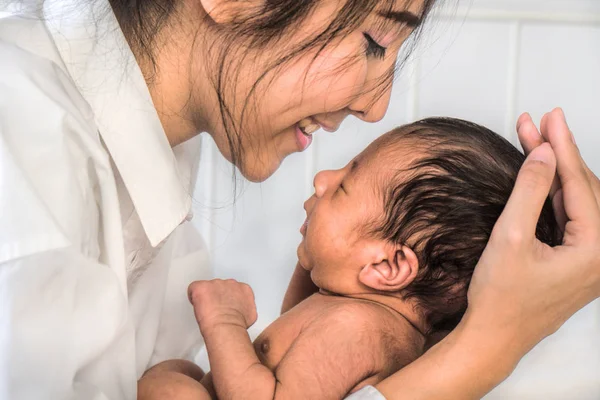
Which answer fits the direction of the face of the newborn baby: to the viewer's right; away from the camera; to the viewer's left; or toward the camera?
to the viewer's left

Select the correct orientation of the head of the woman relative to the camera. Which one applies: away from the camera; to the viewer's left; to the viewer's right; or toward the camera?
to the viewer's right

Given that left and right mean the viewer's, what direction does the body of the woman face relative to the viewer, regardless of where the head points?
facing to the right of the viewer
